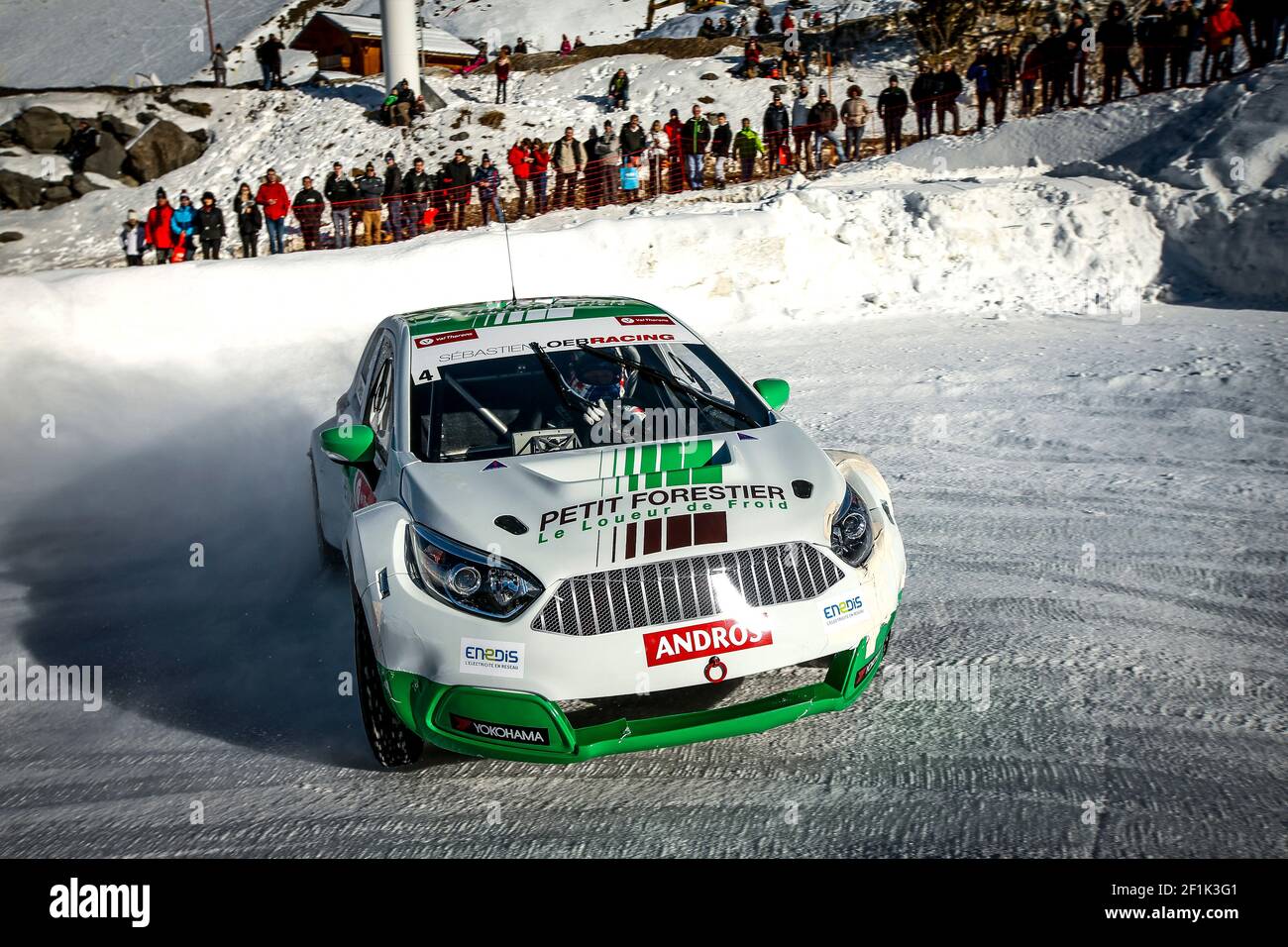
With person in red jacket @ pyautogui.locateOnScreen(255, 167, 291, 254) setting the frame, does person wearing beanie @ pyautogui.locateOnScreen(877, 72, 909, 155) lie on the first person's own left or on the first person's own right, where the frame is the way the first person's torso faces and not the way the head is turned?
on the first person's own left

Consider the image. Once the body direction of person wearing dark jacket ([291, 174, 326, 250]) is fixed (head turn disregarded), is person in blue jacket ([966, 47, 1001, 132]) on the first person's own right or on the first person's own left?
on the first person's own left

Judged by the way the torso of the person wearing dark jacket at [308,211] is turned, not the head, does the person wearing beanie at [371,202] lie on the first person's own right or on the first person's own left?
on the first person's own left

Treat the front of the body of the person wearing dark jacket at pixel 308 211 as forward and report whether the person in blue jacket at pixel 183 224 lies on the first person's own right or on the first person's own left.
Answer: on the first person's own right

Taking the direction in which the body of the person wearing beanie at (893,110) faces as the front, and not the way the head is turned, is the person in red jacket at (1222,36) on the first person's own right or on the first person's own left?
on the first person's own left
